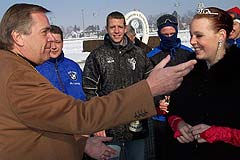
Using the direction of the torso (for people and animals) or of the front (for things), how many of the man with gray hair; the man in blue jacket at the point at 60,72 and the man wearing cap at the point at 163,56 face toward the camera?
2

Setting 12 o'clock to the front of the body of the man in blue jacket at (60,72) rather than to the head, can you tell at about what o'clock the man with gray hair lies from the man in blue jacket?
The man with gray hair is roughly at 12 o'clock from the man in blue jacket.

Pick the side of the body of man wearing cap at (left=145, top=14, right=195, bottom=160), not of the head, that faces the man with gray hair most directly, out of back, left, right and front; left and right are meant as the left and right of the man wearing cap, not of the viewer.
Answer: front

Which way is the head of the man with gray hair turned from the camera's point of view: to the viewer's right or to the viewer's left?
to the viewer's right

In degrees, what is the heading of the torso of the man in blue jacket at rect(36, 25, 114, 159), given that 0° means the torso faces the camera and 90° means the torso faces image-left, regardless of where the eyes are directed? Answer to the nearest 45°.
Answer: approximately 0°

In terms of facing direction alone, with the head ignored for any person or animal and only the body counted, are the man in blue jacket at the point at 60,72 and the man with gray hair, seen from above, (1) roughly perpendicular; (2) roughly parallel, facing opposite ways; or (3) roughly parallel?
roughly perpendicular

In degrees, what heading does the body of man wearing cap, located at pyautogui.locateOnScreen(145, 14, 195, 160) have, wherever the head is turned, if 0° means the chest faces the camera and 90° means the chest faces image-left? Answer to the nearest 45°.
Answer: approximately 0°

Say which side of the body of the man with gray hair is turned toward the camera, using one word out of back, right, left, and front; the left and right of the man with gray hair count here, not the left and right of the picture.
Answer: right

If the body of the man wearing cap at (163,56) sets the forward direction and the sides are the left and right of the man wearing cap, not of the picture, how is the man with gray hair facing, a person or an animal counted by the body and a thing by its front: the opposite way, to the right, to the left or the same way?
to the left

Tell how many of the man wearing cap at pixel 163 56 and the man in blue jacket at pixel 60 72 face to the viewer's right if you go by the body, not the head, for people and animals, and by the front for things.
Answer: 0

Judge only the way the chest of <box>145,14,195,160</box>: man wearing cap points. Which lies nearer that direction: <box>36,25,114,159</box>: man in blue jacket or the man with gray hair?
the man with gray hair

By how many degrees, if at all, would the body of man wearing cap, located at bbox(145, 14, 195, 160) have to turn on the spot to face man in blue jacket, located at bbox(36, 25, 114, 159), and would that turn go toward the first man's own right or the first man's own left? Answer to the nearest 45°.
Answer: approximately 45° to the first man's own right
